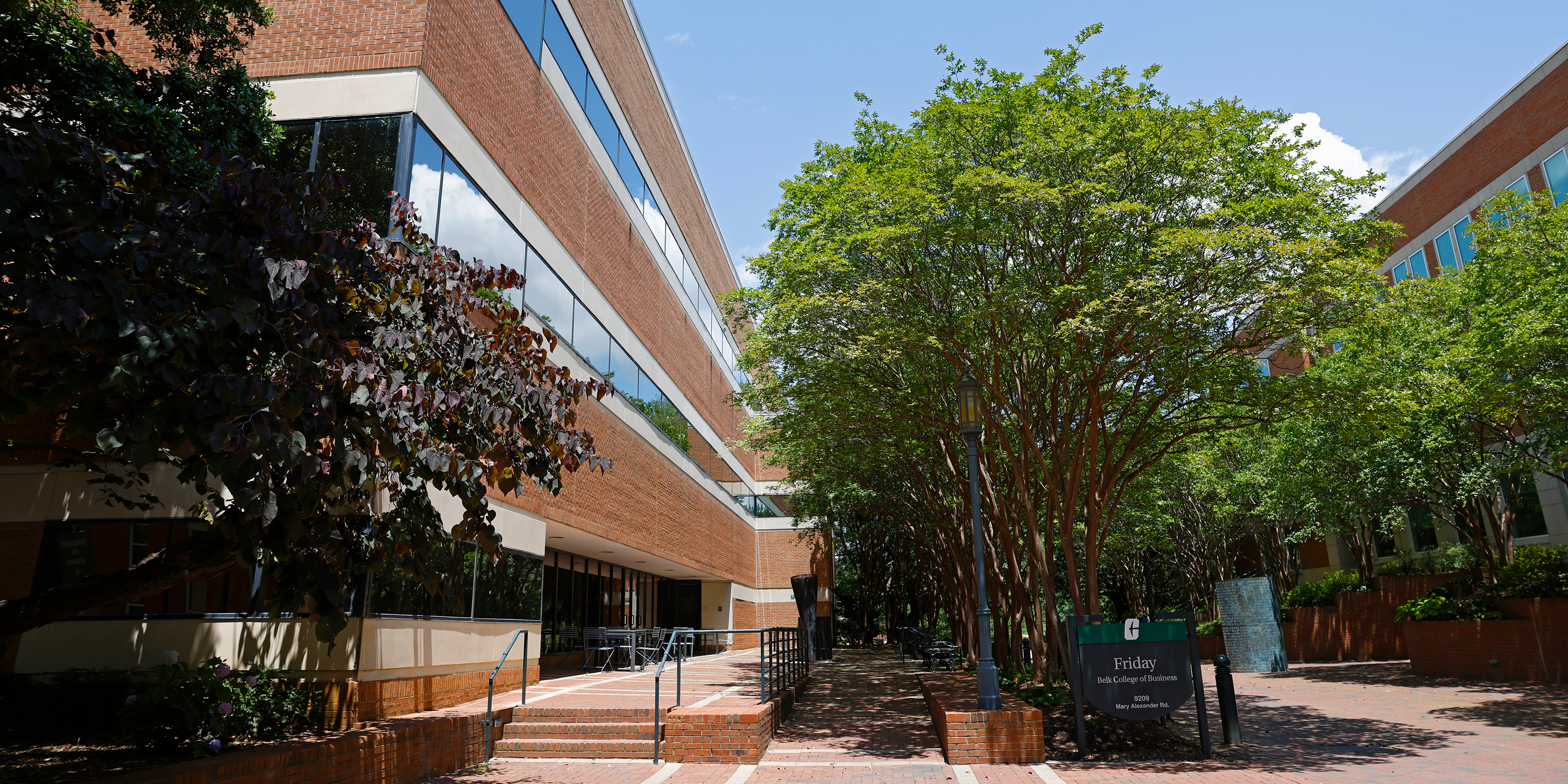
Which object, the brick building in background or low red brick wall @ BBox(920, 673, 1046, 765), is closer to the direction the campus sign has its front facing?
the low red brick wall

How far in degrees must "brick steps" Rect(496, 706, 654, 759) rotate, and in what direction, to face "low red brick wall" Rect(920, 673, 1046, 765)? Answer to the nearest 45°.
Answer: approximately 45° to its left

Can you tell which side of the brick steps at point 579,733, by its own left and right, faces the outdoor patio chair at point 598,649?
back

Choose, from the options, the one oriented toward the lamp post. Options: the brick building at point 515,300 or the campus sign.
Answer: the brick building

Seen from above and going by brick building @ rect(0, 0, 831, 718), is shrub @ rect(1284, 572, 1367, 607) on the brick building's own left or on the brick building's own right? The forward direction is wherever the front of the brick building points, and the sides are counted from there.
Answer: on the brick building's own left

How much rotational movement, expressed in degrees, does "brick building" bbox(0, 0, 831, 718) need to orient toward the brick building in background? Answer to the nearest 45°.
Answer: approximately 45° to its left

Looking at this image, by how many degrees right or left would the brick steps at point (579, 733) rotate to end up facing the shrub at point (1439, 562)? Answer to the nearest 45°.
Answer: approximately 135° to its left

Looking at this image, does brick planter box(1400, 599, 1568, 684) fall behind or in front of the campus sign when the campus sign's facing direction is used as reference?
behind

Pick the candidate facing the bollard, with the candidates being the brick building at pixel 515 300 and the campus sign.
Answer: the brick building

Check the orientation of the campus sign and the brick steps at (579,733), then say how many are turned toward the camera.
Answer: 2

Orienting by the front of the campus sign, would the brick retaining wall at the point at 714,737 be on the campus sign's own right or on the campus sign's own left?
on the campus sign's own right

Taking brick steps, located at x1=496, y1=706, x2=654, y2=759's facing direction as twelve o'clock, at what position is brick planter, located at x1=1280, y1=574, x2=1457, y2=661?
The brick planter is roughly at 8 o'clock from the brick steps.

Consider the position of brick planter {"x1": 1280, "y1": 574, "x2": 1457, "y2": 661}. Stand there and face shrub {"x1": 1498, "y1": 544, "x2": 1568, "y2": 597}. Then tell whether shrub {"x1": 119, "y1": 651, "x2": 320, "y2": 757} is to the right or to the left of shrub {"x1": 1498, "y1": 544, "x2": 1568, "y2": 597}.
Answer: right
